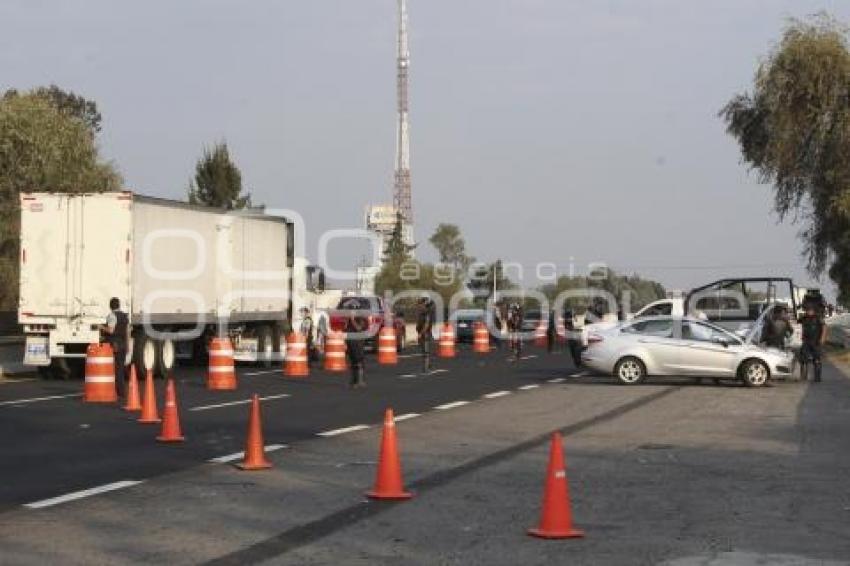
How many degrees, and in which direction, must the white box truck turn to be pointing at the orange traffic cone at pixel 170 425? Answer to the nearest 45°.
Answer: approximately 135° to its right

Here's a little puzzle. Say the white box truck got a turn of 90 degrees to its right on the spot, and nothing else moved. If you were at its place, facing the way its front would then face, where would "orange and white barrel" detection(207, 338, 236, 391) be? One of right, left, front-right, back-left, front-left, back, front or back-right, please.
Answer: front

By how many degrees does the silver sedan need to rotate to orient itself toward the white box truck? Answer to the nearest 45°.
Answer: approximately 180°

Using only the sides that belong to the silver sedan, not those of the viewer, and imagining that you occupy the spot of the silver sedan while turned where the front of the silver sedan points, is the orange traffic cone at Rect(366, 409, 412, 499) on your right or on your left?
on your right

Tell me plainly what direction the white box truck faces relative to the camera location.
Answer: facing away from the viewer and to the right of the viewer

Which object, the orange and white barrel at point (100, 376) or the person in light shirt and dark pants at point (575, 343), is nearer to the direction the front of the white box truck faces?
the person in light shirt and dark pants

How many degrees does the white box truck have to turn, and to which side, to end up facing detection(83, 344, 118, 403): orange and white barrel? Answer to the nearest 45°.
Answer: approximately 135° to its right

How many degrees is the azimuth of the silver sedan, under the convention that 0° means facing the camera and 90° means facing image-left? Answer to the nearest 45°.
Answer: approximately 270°

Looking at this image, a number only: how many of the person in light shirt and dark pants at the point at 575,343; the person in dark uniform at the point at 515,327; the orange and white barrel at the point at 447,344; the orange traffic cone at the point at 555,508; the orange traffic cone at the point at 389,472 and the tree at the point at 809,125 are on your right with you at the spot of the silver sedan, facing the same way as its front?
2
